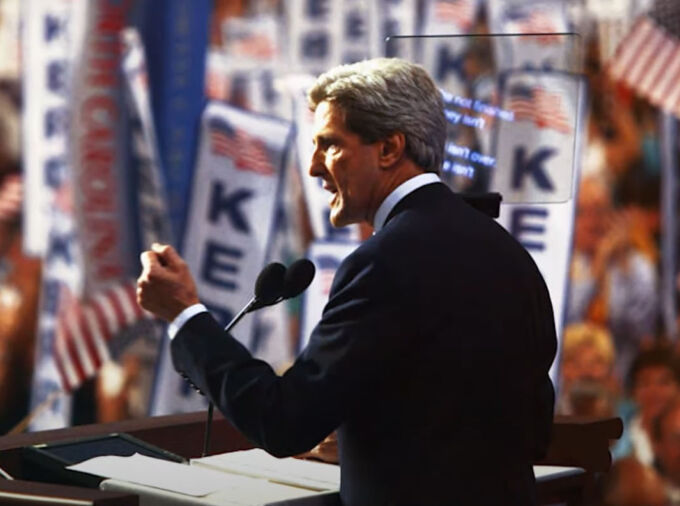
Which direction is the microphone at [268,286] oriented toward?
to the viewer's right

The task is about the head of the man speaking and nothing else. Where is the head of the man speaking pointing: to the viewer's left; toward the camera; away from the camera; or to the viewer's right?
to the viewer's left

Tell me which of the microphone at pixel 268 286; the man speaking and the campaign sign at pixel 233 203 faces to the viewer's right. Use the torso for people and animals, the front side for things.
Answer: the microphone

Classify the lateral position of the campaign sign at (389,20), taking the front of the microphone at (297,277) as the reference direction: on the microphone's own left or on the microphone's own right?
on the microphone's own left

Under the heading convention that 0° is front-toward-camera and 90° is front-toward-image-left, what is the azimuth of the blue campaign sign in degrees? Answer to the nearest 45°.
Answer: approximately 0°

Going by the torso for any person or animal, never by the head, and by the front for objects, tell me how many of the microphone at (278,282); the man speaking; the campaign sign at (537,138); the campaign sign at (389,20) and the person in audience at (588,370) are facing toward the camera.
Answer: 3

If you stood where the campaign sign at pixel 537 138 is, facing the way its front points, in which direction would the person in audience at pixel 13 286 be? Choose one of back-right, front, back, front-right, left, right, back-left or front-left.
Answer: back-right

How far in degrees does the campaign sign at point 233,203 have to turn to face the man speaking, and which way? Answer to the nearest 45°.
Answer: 0° — it already faces them

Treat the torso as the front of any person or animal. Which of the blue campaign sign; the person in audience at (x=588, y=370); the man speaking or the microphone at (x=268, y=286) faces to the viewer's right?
the microphone

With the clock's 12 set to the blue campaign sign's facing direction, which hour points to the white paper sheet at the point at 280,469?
The white paper sheet is roughly at 12 o'clock from the blue campaign sign.

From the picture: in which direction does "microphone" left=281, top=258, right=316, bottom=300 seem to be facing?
to the viewer's right
